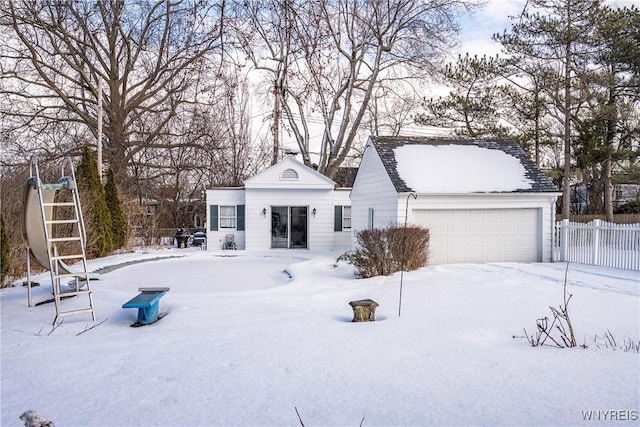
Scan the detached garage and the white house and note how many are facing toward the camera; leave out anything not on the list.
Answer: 2

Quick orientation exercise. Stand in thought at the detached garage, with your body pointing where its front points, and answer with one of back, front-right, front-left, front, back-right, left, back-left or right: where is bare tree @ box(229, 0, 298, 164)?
back-right

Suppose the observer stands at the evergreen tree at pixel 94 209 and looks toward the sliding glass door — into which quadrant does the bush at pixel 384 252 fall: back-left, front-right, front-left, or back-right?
front-right

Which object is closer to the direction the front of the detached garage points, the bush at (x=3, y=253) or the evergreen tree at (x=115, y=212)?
the bush

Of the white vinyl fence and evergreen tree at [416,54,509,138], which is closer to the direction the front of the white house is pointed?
the white vinyl fence

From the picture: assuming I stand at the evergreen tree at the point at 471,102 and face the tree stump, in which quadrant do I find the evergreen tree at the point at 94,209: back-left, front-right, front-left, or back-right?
front-right

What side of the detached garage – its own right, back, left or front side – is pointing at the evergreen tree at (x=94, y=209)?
right

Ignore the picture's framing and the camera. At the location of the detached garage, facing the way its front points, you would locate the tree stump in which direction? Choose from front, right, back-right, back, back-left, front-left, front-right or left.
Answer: front

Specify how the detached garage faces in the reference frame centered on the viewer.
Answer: facing the viewer

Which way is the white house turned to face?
toward the camera

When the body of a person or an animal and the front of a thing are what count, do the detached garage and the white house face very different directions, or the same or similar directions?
same or similar directions

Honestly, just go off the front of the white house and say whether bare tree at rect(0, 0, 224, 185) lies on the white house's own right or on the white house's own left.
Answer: on the white house's own right

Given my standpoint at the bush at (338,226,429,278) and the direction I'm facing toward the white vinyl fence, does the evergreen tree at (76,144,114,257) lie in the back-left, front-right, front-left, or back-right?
back-left

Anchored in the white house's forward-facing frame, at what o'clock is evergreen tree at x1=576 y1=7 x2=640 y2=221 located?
The evergreen tree is roughly at 9 o'clock from the white house.
